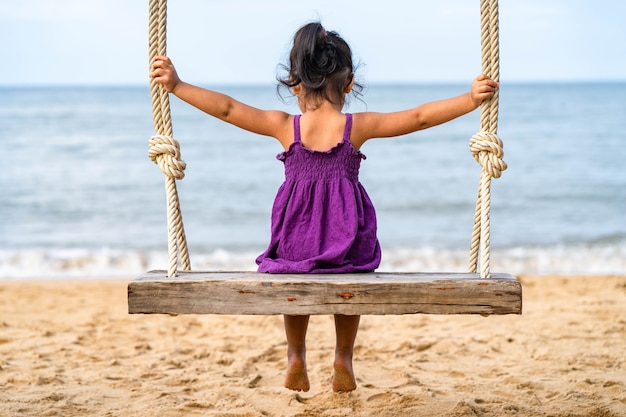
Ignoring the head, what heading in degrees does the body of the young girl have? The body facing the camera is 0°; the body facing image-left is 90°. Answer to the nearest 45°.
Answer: approximately 180°

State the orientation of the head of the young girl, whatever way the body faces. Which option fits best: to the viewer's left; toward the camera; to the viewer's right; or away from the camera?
away from the camera
